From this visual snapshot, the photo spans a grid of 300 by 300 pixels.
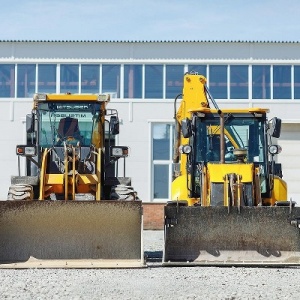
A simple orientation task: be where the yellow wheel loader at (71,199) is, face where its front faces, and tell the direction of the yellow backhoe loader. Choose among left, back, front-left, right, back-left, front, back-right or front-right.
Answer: left

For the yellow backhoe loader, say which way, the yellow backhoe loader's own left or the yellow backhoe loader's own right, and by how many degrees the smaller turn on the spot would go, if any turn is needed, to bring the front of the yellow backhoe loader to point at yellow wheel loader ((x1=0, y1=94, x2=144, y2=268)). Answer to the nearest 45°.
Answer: approximately 90° to the yellow backhoe loader's own right

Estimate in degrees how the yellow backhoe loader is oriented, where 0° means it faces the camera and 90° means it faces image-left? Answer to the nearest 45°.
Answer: approximately 0°

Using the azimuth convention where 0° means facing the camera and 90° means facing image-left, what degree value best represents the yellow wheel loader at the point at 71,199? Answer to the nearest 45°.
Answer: approximately 0°

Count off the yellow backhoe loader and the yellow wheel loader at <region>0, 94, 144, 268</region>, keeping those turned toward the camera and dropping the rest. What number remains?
2
